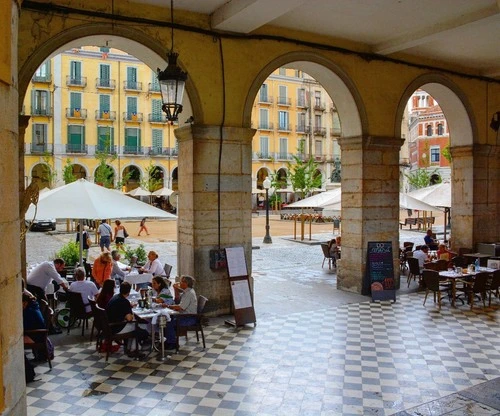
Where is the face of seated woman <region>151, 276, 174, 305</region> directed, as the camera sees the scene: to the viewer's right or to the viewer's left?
to the viewer's left

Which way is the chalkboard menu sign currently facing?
toward the camera

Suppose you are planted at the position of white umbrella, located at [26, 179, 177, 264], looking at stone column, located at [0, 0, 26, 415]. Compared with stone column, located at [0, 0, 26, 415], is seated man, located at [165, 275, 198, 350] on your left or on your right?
left

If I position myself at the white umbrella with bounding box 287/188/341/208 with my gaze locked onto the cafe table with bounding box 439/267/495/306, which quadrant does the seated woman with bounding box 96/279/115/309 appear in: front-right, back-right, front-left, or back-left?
front-right

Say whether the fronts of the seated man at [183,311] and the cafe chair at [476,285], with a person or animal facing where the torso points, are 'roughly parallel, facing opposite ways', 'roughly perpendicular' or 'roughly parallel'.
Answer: roughly perpendicular

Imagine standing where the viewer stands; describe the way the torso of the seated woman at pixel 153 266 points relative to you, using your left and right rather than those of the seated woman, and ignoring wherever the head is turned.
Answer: facing the viewer and to the left of the viewer

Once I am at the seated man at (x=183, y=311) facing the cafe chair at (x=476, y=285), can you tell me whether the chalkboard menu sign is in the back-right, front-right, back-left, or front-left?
front-left

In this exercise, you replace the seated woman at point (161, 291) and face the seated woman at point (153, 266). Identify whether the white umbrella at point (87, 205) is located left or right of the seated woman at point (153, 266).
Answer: left

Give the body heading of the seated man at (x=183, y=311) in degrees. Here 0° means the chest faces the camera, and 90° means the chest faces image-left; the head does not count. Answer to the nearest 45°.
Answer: approximately 90°

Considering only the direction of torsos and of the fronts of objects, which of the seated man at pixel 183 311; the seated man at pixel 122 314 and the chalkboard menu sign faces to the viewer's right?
the seated man at pixel 122 314

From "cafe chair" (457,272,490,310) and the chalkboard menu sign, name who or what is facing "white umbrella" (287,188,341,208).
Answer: the cafe chair

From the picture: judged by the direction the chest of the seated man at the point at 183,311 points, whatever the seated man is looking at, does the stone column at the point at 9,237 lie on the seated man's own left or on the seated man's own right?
on the seated man's own left

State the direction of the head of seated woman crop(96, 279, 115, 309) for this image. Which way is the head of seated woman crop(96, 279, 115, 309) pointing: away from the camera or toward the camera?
away from the camera
